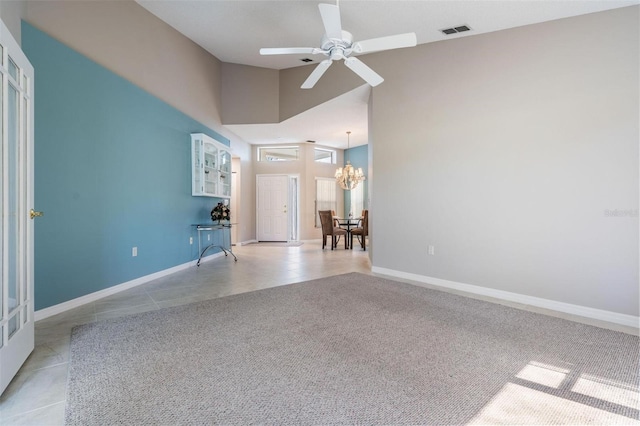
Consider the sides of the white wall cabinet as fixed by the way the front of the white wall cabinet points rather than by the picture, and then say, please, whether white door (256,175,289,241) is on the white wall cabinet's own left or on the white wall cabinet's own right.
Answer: on the white wall cabinet's own left

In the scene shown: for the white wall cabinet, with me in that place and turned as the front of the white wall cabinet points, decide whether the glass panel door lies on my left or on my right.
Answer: on my right

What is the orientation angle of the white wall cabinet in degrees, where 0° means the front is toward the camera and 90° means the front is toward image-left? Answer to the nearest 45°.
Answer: approximately 315°

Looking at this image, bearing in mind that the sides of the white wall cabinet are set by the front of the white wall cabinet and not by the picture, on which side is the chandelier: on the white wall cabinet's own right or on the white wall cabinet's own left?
on the white wall cabinet's own left
